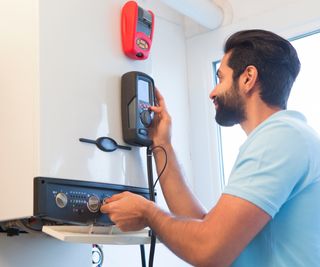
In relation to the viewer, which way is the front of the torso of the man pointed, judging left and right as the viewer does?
facing away from the viewer and to the left of the viewer

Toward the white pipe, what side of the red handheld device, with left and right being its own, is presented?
left

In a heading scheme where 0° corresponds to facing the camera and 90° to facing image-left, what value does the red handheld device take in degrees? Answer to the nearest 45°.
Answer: approximately 315°

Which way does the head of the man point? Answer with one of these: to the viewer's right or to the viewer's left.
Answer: to the viewer's left

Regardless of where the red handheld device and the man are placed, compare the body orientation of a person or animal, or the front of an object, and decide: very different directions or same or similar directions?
very different directions
